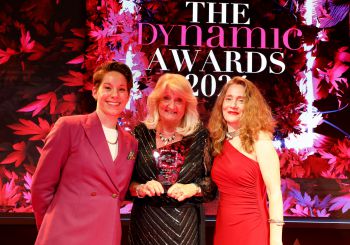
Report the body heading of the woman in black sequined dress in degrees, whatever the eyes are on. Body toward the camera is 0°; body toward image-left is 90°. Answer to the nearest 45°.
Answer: approximately 0°

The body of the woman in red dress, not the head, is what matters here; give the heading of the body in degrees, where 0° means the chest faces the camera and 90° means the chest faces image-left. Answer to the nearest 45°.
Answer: approximately 45°

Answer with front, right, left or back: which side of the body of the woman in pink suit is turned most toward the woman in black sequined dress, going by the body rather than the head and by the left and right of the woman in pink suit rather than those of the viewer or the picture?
left

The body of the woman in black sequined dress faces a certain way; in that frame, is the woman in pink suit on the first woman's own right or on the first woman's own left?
on the first woman's own right
